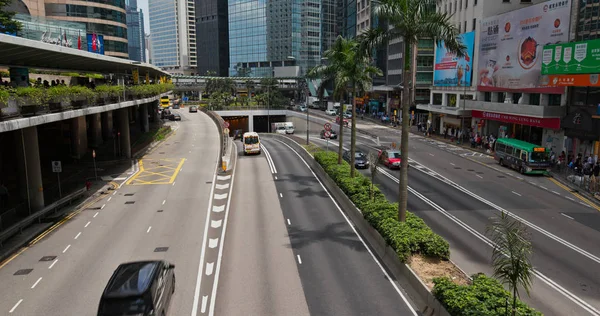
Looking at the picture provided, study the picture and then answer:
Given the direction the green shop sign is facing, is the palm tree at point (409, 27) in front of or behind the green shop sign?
in front

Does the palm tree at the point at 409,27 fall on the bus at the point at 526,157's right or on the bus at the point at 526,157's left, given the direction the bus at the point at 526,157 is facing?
on its right

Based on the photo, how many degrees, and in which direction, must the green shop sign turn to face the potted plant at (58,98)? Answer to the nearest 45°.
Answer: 0° — it already faces it

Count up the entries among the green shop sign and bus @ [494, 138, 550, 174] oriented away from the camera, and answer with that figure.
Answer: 0

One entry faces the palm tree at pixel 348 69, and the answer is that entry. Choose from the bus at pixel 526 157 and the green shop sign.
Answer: the green shop sign

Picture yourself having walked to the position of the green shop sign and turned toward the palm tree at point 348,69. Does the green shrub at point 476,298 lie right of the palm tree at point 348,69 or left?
left

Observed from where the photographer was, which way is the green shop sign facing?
facing the viewer and to the left of the viewer

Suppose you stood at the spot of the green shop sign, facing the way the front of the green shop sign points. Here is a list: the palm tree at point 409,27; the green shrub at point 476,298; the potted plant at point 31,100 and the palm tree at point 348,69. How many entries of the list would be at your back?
0

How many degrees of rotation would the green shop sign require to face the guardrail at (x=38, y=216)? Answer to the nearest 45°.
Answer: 0° — it already faces it

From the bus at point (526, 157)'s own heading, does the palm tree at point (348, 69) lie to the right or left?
on its right

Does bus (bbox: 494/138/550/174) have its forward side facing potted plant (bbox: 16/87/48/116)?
no

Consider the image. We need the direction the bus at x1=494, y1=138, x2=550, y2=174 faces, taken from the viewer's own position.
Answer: facing the viewer and to the right of the viewer

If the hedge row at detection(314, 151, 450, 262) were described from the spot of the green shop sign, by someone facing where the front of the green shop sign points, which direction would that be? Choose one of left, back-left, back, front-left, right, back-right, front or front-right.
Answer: front-left

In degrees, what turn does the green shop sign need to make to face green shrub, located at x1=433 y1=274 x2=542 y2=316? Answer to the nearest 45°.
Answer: approximately 45° to its left

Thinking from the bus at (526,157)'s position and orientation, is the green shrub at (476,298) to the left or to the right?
on its right

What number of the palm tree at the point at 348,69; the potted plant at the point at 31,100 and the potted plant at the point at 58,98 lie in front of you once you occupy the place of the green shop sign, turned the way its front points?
3

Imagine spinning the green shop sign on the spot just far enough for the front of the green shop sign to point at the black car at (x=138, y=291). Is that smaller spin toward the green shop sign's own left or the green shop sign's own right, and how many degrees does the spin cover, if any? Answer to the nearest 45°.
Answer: approximately 45° to the green shop sign's own left

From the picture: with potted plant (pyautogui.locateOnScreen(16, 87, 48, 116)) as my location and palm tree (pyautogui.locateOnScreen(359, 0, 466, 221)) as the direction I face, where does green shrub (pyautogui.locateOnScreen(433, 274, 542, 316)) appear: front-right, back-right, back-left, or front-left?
front-right
